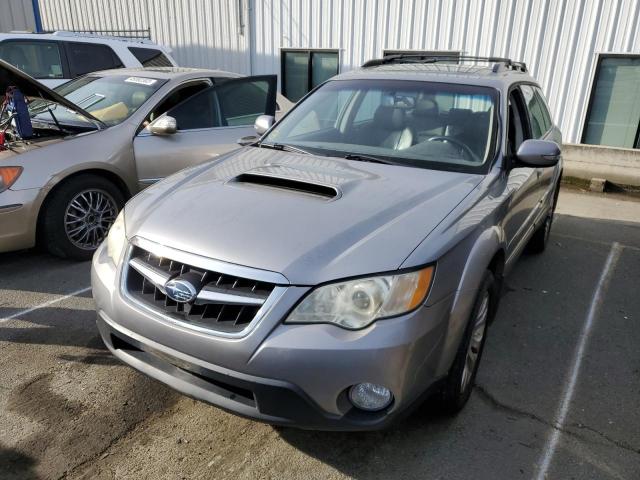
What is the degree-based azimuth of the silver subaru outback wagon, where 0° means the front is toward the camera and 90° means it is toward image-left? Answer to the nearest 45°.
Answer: approximately 45°

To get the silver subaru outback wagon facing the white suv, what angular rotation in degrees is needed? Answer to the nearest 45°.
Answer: approximately 90° to its right

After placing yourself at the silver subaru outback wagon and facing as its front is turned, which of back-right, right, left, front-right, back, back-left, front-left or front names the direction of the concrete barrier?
back
